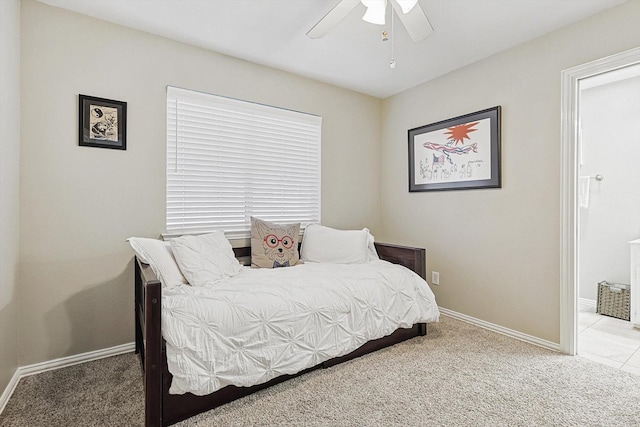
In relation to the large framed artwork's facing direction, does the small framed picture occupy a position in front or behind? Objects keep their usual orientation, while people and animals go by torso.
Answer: in front

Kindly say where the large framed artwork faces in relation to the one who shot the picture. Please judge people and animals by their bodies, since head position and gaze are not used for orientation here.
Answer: facing the viewer and to the left of the viewer

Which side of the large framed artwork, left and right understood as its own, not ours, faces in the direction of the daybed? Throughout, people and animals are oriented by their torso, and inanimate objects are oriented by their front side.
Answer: front

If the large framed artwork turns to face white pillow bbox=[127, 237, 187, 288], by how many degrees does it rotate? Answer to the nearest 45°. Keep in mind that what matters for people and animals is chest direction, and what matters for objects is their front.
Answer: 0° — it already faces it

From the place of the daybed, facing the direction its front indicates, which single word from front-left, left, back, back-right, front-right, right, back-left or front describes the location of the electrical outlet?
left

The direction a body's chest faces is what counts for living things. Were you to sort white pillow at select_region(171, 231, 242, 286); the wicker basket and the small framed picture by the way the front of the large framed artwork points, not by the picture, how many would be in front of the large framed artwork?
2

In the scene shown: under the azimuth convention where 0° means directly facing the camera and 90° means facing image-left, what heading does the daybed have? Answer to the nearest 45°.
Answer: approximately 315°

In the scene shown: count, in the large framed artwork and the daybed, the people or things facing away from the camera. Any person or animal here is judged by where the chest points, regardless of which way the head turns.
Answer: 0

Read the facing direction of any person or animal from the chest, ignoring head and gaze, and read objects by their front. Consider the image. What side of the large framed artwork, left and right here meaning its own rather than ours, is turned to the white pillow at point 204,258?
front
